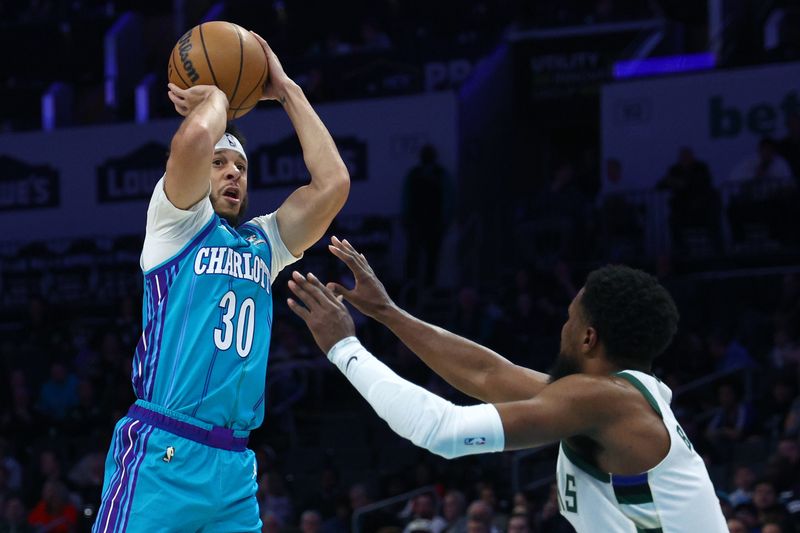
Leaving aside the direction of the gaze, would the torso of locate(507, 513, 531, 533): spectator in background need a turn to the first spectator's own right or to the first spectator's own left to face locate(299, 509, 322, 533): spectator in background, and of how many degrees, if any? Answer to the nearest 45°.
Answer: approximately 135° to the first spectator's own right

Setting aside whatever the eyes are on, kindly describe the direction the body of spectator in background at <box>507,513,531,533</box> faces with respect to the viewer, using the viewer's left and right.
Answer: facing the viewer

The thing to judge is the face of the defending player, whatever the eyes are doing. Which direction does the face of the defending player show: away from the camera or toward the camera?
away from the camera

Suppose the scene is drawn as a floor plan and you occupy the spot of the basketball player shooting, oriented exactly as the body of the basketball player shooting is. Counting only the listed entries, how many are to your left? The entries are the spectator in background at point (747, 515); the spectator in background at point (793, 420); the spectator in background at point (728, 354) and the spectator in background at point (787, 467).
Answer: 4

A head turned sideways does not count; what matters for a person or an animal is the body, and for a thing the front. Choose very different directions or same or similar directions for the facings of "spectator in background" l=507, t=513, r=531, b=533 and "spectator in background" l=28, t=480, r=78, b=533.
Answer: same or similar directions

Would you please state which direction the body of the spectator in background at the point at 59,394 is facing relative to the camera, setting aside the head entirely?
toward the camera

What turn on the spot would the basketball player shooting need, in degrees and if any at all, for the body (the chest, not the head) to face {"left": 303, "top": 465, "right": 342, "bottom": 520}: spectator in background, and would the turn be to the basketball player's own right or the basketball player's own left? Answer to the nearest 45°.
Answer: approximately 135° to the basketball player's own left

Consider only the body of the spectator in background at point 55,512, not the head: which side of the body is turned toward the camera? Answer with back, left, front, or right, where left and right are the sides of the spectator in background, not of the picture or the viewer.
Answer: front

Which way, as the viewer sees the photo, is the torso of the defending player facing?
to the viewer's left

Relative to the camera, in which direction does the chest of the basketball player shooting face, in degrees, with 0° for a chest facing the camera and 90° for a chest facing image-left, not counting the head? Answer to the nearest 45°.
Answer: approximately 315°

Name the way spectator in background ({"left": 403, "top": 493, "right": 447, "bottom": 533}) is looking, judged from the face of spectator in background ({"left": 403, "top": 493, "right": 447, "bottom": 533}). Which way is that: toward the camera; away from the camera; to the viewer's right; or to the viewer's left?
toward the camera

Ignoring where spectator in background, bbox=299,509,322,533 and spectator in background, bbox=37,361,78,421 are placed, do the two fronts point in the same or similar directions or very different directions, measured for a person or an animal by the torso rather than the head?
same or similar directions

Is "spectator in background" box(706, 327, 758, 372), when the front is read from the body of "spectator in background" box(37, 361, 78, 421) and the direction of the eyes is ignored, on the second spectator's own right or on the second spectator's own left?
on the second spectator's own left

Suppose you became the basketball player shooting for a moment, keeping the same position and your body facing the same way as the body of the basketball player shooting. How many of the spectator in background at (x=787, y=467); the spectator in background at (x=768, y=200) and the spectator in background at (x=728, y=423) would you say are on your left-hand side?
3

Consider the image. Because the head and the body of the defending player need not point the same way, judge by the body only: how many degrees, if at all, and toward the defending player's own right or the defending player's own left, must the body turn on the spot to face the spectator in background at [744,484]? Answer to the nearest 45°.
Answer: approximately 90° to the defending player's own right
